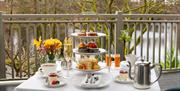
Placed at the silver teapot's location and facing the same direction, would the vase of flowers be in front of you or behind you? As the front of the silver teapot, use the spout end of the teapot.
in front

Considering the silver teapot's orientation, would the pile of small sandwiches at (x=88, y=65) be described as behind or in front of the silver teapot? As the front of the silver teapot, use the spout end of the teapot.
in front

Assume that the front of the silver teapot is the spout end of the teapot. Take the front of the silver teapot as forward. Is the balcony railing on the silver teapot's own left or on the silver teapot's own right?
on the silver teapot's own right

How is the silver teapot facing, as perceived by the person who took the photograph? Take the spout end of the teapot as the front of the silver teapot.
facing to the left of the viewer

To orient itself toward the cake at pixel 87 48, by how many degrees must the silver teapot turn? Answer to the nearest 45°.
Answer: approximately 45° to its right
